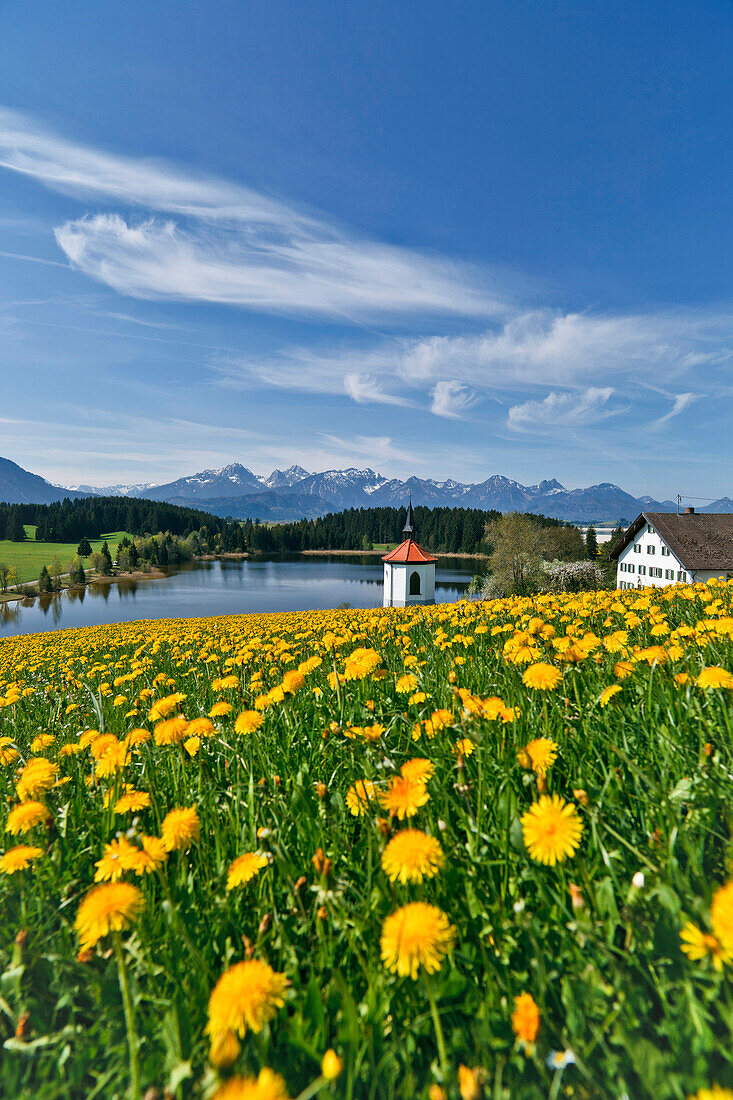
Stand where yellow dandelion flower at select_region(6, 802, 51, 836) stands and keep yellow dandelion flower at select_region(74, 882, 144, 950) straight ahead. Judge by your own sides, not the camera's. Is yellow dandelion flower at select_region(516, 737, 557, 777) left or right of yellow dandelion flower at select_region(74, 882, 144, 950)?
left

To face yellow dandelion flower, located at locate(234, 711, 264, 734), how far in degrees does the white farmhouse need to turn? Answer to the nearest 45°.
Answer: approximately 45° to its left

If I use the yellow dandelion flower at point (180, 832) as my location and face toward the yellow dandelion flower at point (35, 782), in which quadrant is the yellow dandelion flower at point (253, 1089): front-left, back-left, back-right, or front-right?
back-left

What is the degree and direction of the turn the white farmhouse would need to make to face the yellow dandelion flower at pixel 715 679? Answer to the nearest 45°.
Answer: approximately 45° to its left

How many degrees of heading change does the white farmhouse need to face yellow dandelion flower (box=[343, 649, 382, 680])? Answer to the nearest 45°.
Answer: approximately 45° to its left

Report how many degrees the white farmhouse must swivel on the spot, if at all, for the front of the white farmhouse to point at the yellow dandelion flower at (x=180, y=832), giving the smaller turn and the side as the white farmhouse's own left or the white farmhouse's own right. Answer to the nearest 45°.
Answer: approximately 45° to the white farmhouse's own left

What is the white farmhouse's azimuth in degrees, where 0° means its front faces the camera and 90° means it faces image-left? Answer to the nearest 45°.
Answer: approximately 45°
